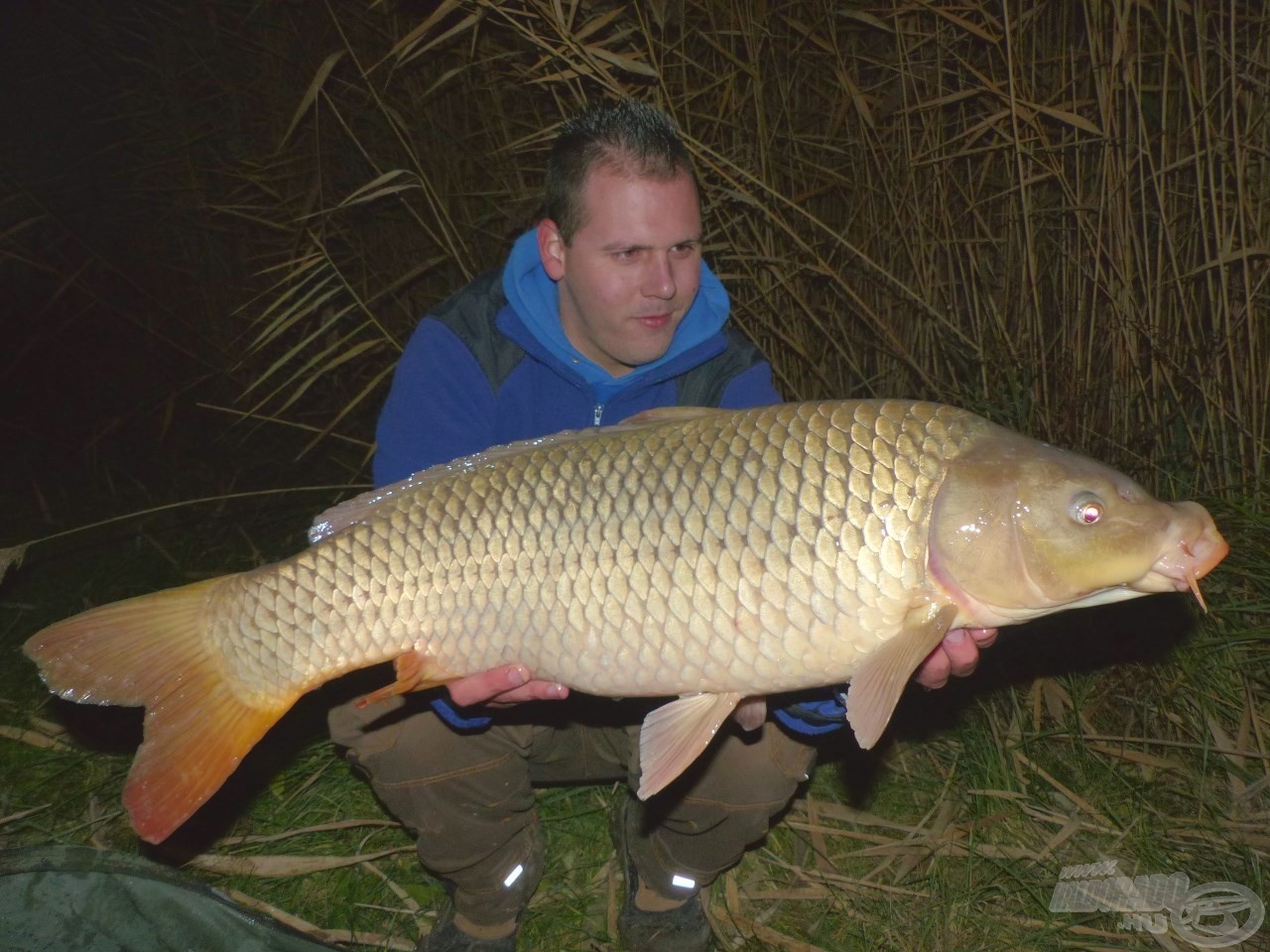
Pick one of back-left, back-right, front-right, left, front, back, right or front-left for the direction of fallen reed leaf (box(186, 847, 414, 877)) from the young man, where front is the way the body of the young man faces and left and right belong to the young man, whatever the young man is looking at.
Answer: right

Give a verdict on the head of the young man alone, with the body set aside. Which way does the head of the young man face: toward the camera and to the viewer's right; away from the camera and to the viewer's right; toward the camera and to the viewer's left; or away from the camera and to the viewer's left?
toward the camera and to the viewer's right

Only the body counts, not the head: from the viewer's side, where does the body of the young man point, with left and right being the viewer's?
facing the viewer

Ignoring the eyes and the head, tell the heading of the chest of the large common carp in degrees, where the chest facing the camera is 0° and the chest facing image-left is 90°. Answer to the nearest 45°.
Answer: approximately 270°
